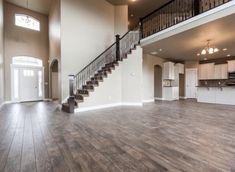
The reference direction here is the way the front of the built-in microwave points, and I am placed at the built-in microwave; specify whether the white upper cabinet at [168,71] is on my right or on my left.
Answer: on my right

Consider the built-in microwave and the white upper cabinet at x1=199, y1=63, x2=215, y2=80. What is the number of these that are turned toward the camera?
2

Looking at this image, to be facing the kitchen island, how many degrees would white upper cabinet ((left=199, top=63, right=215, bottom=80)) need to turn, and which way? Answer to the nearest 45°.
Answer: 0° — it already faces it

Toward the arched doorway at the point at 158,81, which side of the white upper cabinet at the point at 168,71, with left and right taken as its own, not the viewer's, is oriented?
right

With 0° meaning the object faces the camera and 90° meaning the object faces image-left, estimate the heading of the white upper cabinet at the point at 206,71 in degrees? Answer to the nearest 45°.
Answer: approximately 0°

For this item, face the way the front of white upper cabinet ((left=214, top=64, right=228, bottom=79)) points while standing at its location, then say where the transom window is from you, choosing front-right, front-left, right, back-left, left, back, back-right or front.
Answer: front-right

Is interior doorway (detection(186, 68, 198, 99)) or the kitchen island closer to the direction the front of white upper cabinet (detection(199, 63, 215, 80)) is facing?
the kitchen island

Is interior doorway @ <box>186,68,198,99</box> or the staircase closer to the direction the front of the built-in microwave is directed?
the staircase

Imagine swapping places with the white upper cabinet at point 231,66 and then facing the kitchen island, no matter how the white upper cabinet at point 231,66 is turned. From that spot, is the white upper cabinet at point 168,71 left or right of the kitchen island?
right

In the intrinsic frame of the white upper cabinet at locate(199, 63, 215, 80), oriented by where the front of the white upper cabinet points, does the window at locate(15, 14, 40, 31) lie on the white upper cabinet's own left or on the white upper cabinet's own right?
on the white upper cabinet's own right

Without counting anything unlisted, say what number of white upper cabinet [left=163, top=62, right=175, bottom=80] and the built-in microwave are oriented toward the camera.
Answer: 2
